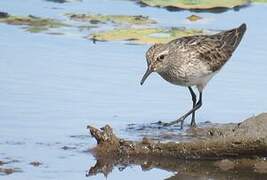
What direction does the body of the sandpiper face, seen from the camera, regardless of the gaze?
to the viewer's left

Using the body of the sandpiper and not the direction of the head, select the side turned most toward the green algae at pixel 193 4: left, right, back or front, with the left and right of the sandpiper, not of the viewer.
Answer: right

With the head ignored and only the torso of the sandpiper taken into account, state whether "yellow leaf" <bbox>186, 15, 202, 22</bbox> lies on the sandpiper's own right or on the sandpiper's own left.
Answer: on the sandpiper's own right

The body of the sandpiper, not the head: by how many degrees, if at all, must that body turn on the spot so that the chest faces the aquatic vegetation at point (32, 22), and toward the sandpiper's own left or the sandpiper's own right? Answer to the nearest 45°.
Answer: approximately 45° to the sandpiper's own right

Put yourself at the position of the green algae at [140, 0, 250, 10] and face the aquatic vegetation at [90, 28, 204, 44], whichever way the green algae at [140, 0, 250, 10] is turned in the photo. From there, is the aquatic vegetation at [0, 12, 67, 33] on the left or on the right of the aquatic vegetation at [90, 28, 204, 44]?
right

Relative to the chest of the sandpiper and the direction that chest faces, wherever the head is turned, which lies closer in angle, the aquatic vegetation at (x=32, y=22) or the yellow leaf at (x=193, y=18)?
the aquatic vegetation

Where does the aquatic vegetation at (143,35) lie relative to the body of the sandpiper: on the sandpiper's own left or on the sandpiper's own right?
on the sandpiper's own right
